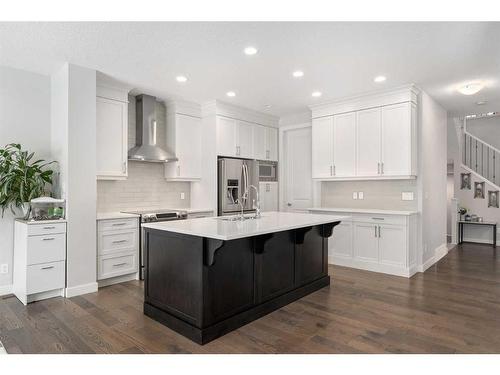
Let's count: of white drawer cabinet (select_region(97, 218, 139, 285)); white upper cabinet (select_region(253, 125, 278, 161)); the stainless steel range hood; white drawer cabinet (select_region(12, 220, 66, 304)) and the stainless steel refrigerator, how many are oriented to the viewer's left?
0

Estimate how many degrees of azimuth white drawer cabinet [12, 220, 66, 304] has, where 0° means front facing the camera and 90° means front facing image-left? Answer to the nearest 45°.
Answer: approximately 315°

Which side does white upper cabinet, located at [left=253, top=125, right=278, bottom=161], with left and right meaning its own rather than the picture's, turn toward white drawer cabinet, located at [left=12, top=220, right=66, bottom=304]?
right

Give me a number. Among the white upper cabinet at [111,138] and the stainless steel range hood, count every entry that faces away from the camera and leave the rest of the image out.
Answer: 0

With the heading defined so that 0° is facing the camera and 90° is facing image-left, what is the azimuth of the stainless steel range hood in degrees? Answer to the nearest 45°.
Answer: approximately 315°

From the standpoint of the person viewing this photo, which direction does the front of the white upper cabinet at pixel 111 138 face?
facing the viewer and to the right of the viewer

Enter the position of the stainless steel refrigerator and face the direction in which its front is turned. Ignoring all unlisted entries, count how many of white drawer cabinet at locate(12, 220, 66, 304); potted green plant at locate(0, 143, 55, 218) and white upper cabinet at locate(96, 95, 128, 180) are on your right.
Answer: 3

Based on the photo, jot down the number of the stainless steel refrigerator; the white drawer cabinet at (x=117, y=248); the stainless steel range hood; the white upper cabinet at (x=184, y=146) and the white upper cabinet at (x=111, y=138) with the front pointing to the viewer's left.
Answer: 0

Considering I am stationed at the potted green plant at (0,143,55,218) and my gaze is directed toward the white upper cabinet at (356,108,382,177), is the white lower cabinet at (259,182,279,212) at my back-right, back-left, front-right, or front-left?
front-left

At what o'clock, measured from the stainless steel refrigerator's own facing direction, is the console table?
The console table is roughly at 10 o'clock from the stainless steel refrigerator.

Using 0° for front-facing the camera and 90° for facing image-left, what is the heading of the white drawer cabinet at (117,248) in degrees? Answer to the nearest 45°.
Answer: approximately 315°

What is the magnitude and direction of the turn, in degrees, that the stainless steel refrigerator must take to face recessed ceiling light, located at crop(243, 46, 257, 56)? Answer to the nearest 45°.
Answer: approximately 45° to its right

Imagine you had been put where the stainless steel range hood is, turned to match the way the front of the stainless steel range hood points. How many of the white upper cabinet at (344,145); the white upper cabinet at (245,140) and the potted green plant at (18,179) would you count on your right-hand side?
1

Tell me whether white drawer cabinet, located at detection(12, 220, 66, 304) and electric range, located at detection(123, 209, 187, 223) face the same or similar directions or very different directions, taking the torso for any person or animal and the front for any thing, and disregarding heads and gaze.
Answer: same or similar directions

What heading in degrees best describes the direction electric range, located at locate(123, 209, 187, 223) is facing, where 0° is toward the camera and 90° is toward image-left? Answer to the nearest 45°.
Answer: approximately 315°

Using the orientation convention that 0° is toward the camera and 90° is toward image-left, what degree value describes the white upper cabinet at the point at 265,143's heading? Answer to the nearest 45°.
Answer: approximately 315°
